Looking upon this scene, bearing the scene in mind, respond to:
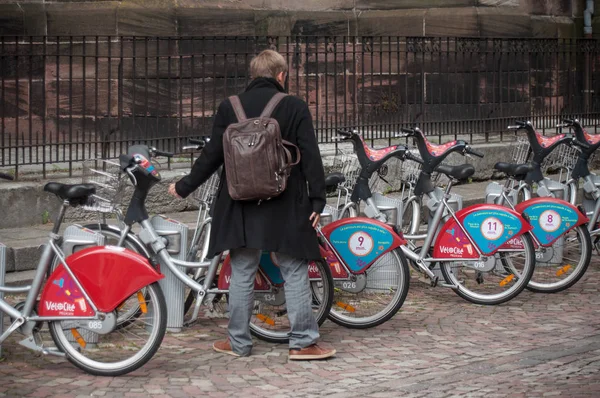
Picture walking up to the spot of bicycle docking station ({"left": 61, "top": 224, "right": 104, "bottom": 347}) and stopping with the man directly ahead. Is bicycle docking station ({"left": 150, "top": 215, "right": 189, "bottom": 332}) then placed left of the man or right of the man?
left

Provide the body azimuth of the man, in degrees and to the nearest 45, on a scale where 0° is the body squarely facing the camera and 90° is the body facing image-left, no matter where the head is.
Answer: approximately 180°

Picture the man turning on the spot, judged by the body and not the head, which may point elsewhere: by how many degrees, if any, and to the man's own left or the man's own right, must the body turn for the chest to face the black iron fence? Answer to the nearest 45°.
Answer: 0° — they already face it

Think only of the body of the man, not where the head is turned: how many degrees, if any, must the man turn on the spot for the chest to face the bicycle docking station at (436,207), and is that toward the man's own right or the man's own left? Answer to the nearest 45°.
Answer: approximately 45° to the man's own right

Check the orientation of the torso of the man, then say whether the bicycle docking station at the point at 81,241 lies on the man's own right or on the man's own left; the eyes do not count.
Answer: on the man's own left
